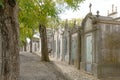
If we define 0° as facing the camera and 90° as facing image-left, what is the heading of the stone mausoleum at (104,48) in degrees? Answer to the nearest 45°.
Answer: approximately 45°
